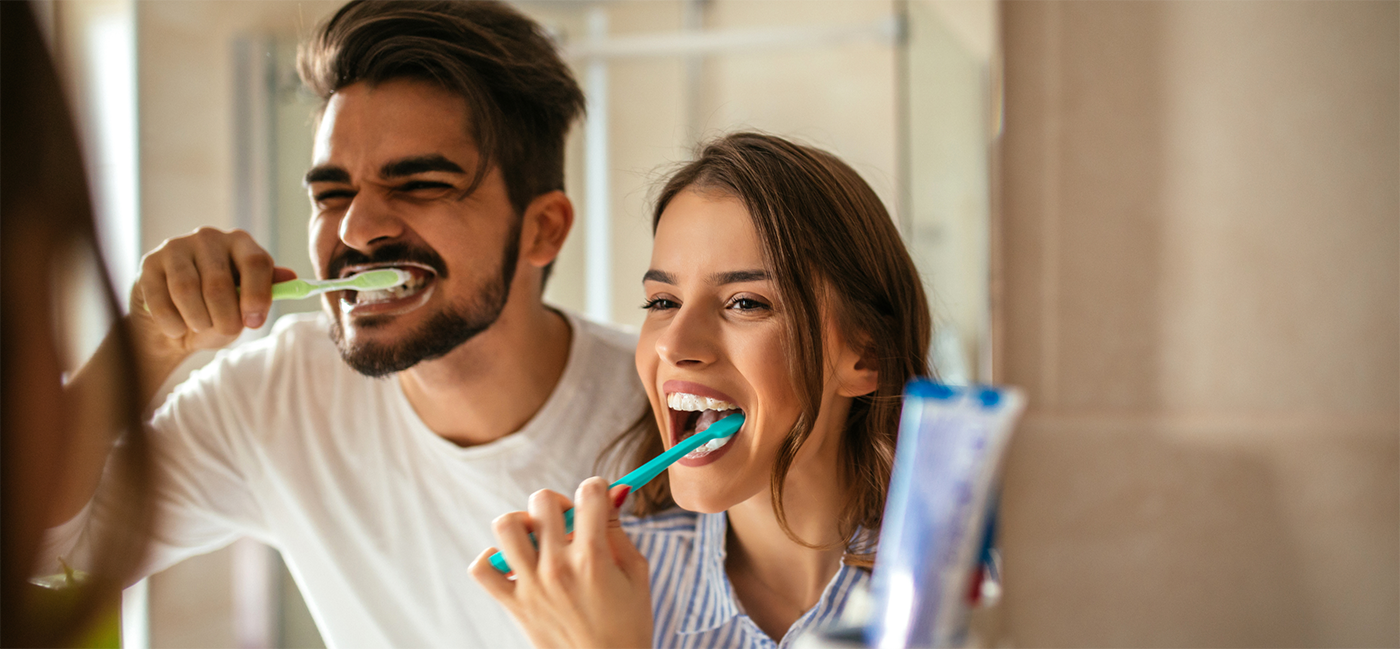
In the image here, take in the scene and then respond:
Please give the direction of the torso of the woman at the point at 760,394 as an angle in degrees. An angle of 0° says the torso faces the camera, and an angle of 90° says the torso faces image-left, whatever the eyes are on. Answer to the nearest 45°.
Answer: approximately 45°

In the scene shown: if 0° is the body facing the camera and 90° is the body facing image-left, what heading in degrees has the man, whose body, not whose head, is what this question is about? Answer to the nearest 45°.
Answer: approximately 45°
